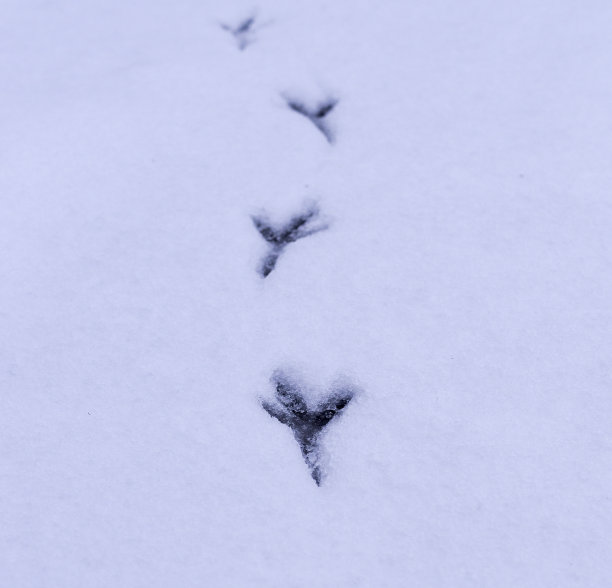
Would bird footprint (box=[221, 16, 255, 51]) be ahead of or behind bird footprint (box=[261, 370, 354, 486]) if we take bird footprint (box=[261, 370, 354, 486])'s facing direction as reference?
ahead

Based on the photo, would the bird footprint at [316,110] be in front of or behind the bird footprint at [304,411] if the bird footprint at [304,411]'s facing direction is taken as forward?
in front

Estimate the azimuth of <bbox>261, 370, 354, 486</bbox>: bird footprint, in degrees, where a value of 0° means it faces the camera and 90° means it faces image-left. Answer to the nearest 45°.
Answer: approximately 180°
